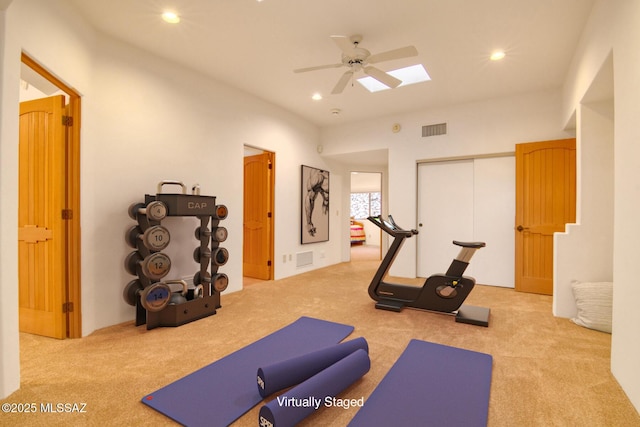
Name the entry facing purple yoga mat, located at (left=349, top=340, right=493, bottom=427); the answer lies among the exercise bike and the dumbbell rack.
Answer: the dumbbell rack

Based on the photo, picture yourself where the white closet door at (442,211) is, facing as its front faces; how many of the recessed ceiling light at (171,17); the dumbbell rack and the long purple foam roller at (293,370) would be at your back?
0

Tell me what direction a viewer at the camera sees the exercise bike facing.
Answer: facing away from the viewer and to the left of the viewer

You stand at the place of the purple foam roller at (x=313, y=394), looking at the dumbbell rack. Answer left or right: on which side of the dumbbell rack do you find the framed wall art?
right

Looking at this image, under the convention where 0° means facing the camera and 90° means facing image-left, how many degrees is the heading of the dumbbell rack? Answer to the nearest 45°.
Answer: approximately 315°

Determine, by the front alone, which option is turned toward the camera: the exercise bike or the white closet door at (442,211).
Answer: the white closet door

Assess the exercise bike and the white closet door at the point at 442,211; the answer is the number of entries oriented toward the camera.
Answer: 1

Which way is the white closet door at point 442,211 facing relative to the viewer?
toward the camera

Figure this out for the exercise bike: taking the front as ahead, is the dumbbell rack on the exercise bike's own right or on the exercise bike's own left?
on the exercise bike's own left

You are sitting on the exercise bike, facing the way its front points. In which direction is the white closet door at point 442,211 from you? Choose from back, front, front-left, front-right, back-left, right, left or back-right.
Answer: front-right

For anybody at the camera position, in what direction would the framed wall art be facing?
facing the viewer and to the right of the viewer

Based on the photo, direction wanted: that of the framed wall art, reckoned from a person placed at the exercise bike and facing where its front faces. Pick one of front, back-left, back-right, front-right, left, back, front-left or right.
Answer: front

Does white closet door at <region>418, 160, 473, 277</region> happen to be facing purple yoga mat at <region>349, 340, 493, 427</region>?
yes

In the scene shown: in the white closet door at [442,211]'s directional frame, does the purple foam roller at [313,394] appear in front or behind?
in front

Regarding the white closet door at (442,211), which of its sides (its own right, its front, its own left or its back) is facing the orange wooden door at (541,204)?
left

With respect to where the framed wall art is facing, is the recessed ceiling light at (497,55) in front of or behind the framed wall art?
in front
